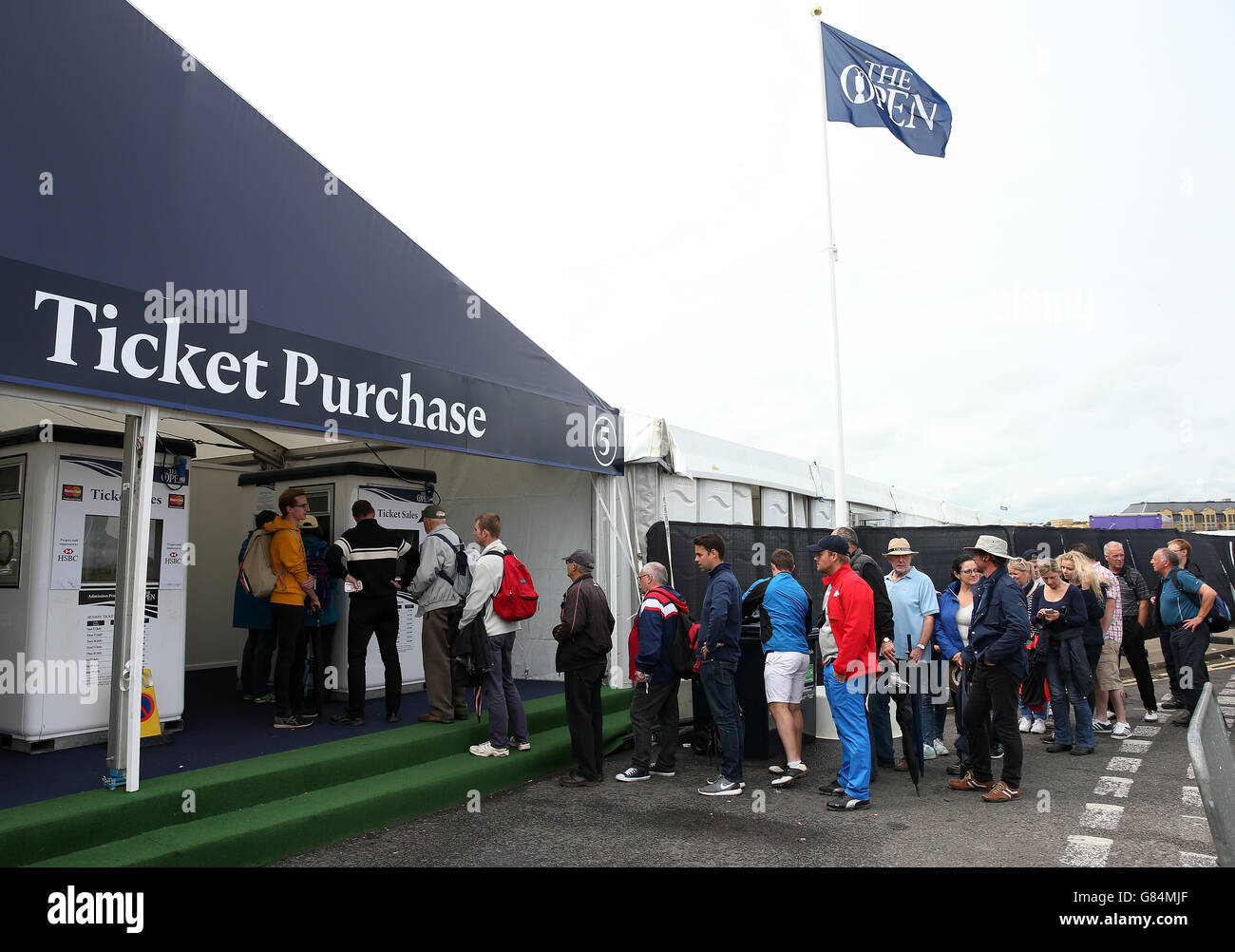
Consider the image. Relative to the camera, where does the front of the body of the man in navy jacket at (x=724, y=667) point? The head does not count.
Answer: to the viewer's left

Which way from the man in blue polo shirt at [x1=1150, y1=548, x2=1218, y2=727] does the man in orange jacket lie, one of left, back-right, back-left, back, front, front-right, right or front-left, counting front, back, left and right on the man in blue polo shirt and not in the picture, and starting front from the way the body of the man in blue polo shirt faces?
front-left

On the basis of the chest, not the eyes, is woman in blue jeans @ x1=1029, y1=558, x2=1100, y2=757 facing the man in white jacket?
yes

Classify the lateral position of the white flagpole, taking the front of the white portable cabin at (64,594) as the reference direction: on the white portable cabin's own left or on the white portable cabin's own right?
on the white portable cabin's own left

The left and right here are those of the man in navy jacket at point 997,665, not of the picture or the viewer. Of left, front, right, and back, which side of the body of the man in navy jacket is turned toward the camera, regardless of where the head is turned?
left

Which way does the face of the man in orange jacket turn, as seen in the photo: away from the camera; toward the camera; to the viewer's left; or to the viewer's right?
to the viewer's right

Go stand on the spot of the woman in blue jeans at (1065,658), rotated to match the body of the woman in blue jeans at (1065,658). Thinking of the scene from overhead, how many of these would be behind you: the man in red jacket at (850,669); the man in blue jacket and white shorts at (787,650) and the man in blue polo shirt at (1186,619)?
1

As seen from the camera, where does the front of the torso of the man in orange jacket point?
to the viewer's right

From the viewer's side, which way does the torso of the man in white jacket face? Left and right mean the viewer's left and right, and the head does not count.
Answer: facing to the left of the viewer

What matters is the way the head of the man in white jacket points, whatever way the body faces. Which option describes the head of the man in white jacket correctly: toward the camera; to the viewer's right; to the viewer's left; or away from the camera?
to the viewer's left

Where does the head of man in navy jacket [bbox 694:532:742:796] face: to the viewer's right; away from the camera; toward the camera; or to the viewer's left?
to the viewer's left

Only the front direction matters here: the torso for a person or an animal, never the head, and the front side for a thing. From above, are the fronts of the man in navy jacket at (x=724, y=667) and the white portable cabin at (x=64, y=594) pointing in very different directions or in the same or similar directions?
very different directions
